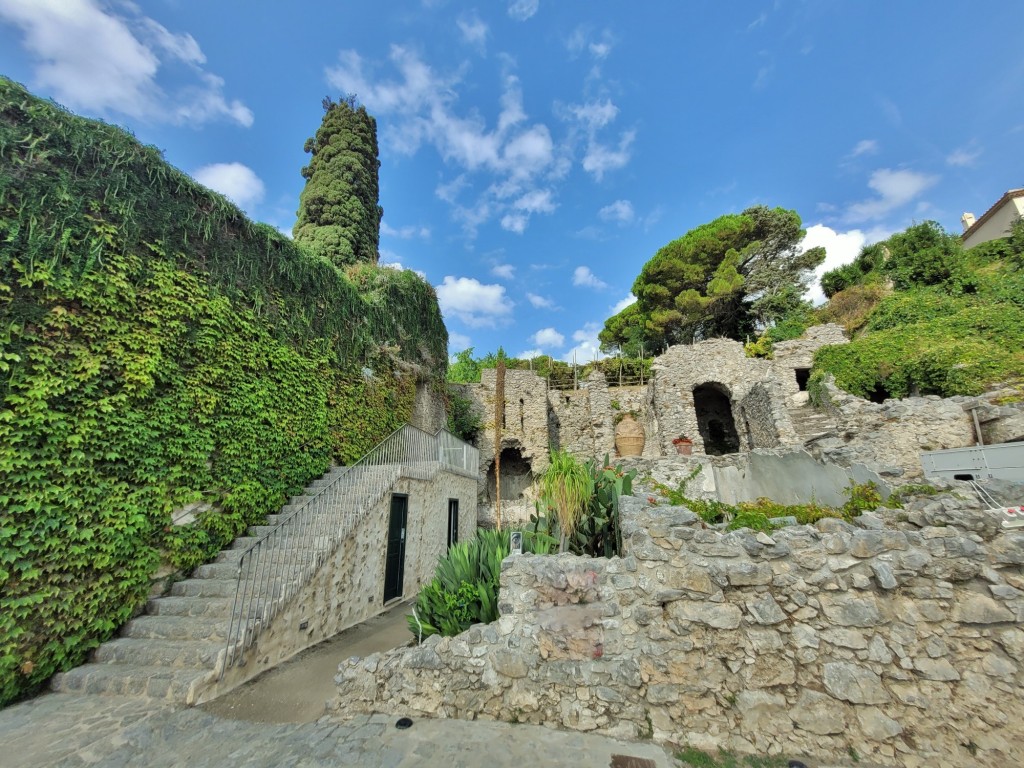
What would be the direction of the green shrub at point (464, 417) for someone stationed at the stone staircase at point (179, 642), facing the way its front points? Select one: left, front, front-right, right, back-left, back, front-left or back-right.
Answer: back-left

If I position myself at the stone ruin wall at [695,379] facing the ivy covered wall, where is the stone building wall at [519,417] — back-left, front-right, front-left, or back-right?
front-right

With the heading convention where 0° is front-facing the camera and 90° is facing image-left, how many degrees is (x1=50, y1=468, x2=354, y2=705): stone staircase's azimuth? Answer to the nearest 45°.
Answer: approximately 0°

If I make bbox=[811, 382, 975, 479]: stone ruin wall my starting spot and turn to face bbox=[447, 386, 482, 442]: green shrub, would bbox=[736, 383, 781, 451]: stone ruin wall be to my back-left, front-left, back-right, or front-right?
front-right

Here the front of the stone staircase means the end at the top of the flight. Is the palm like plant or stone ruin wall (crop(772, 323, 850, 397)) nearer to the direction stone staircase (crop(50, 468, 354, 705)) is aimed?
the palm like plant

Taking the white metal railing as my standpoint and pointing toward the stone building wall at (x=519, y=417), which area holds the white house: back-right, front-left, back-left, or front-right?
front-right

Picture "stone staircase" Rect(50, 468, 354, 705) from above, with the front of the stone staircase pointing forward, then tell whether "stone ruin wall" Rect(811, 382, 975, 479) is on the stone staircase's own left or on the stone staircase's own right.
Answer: on the stone staircase's own left

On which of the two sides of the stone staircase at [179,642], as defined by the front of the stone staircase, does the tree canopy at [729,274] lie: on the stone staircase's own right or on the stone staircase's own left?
on the stone staircase's own left

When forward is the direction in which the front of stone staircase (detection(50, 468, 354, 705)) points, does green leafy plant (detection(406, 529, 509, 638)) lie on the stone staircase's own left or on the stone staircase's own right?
on the stone staircase's own left

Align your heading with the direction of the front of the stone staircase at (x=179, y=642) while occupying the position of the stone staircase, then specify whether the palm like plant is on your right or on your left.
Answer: on your left
